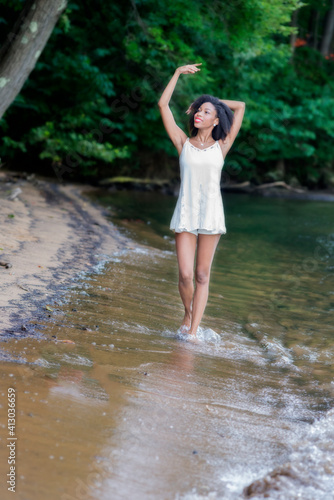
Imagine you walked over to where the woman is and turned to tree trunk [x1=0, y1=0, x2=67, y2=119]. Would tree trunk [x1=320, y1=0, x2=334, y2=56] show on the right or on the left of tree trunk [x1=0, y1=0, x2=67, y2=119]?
right

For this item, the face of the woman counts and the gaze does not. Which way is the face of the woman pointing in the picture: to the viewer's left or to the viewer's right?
to the viewer's left

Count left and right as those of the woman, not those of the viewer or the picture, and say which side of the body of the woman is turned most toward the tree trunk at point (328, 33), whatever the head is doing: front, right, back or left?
back

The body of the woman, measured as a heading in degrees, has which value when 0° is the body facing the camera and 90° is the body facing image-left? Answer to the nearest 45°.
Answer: approximately 0°

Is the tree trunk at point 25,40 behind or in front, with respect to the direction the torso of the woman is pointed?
behind
